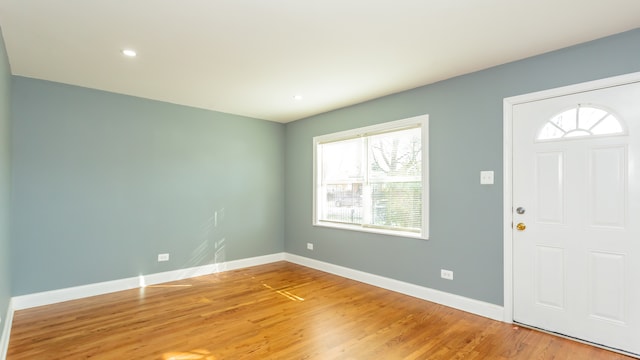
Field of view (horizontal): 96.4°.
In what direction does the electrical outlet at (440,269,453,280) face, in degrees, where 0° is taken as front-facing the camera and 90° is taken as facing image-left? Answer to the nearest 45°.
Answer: approximately 0°

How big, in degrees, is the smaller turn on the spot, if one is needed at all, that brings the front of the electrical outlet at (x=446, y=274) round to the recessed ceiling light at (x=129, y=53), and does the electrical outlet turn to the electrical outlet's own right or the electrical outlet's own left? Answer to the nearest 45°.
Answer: approximately 45° to the electrical outlet's own right

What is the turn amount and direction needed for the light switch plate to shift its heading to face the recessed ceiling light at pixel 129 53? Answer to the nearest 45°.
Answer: approximately 45° to its right

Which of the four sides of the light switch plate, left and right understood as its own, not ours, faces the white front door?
left

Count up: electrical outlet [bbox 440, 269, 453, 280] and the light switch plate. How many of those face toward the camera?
2

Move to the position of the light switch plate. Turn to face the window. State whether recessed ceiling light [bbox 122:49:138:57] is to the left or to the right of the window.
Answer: left

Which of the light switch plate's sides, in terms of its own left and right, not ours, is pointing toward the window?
right

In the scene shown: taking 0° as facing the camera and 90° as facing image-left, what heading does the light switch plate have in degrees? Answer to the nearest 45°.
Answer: approximately 0°
